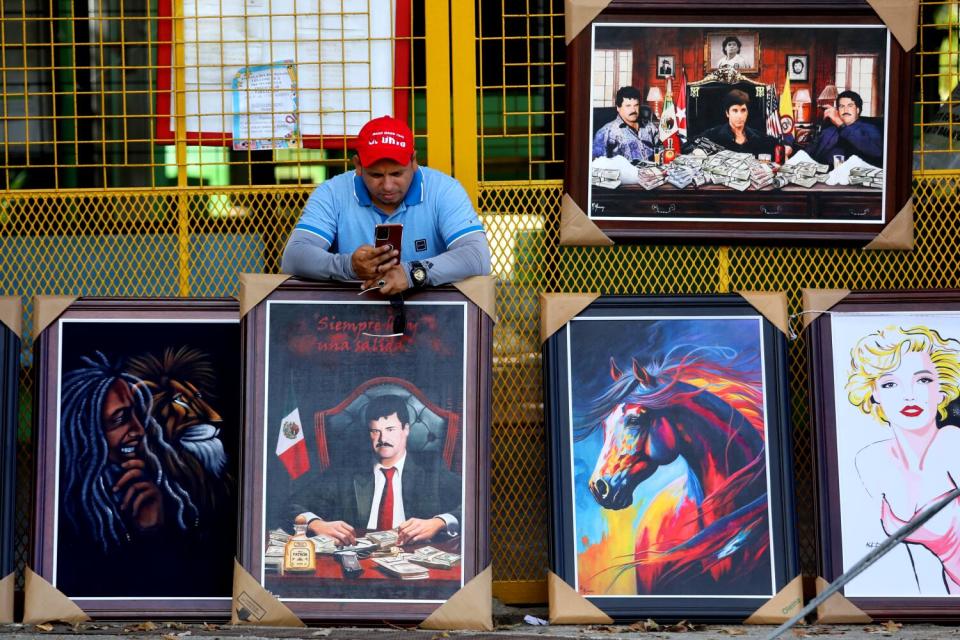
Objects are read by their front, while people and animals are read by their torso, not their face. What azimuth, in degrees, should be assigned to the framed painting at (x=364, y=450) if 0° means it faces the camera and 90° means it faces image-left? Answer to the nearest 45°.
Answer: approximately 0°

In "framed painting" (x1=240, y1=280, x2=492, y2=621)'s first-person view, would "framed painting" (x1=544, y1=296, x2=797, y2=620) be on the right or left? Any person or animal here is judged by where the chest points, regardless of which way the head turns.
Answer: on its left

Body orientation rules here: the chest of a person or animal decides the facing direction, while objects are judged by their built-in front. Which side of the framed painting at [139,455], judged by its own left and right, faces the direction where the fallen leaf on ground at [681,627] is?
left

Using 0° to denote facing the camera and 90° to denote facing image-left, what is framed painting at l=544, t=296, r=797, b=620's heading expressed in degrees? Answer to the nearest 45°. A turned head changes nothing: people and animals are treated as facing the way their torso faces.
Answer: approximately 0°

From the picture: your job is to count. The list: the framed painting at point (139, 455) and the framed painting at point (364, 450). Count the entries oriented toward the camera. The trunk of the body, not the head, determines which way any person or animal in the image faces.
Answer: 2

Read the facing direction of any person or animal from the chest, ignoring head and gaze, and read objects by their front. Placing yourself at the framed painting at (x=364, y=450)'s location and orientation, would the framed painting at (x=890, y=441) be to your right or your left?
on your left

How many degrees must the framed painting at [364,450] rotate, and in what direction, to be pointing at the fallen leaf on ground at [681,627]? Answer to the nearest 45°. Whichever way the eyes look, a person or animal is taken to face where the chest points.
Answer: approximately 90° to its left
